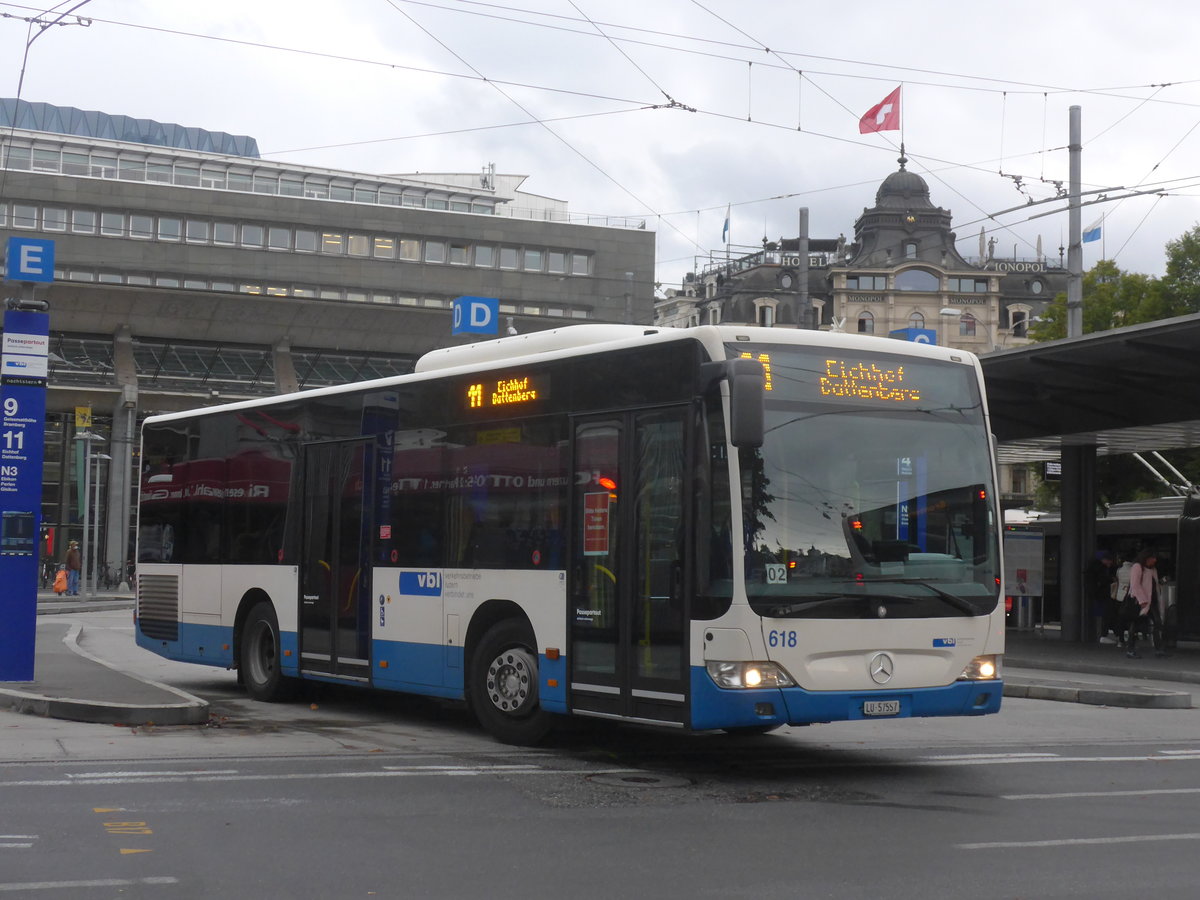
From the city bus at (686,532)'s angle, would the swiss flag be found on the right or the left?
on its left

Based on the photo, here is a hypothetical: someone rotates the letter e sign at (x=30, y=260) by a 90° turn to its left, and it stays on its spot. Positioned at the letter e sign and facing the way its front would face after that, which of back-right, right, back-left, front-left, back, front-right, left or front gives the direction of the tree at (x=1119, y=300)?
front-left

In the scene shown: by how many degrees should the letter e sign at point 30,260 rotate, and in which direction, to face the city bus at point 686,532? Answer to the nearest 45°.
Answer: approximately 45° to its left

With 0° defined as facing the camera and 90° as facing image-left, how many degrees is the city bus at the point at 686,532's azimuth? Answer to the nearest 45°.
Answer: approximately 315°

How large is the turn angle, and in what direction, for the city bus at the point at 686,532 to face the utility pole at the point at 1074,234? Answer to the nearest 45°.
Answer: approximately 90° to its left

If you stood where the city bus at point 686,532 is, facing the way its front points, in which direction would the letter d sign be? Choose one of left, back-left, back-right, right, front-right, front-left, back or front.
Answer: back-left

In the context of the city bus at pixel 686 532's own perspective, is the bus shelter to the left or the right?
on its left

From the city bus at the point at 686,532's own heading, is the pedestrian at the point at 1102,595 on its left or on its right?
on its left

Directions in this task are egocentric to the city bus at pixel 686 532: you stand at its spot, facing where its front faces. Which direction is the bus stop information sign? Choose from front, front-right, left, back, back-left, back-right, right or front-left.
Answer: back

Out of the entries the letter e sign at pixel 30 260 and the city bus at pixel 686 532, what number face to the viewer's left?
0

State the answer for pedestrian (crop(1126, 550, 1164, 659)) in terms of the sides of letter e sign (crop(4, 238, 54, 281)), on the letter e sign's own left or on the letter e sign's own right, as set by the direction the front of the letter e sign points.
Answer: on the letter e sign's own left

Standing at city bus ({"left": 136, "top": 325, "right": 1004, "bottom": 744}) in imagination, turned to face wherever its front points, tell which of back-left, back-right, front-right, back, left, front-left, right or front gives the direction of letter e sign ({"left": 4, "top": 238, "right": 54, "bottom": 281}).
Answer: back

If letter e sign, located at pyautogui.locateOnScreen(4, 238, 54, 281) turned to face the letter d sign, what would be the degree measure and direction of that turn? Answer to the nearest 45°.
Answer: approximately 135° to its left
